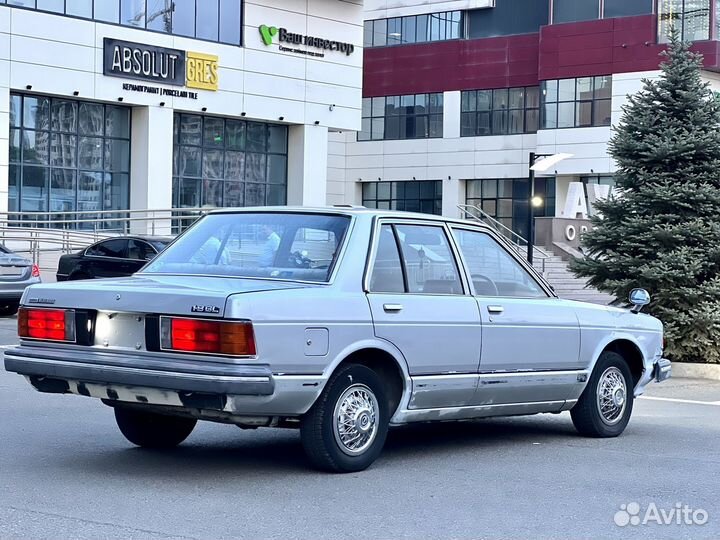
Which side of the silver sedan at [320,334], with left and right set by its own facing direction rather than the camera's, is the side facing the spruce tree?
front

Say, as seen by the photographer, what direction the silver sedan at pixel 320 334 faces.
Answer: facing away from the viewer and to the right of the viewer

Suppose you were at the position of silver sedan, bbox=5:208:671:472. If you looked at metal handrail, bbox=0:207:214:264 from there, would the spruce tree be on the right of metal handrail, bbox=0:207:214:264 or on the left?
right

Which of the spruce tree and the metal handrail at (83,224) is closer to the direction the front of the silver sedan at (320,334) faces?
the spruce tree

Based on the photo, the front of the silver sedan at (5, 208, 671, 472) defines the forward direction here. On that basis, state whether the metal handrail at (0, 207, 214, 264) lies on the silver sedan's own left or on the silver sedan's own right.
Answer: on the silver sedan's own left

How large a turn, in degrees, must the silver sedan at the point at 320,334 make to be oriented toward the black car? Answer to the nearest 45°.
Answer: approximately 45° to its left
